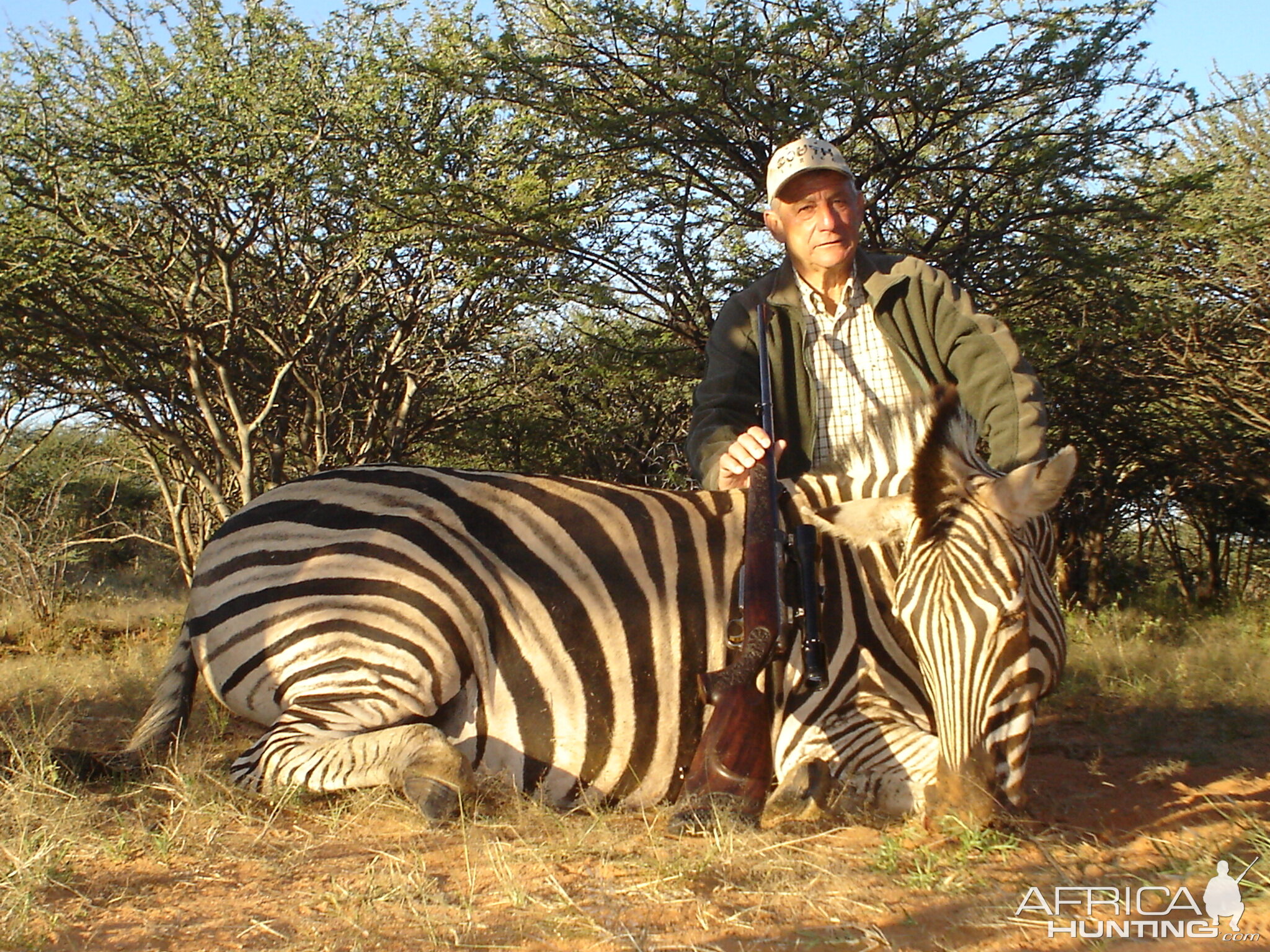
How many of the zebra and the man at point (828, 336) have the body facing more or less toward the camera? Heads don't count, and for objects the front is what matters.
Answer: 1

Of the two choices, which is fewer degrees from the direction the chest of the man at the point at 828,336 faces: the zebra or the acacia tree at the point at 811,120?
the zebra

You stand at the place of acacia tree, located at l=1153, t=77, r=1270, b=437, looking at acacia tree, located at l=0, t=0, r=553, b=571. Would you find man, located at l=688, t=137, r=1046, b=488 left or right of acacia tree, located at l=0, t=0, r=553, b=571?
left

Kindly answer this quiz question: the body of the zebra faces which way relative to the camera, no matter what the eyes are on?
to the viewer's right

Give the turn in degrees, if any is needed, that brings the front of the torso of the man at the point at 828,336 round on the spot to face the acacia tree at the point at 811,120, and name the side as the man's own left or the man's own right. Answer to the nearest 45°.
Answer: approximately 180°

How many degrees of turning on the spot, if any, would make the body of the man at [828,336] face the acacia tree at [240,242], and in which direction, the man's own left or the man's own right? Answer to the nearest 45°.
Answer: approximately 135° to the man's own right

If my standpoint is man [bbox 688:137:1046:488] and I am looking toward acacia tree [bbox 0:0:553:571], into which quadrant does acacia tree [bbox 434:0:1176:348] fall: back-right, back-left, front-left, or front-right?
front-right

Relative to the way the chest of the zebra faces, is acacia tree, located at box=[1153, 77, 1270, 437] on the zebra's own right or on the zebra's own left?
on the zebra's own left

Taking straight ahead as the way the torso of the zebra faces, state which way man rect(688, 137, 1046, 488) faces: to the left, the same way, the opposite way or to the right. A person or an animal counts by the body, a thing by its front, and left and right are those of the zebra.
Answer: to the right

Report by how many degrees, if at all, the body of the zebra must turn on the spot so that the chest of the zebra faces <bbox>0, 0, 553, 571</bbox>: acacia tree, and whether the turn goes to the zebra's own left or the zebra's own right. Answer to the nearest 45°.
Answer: approximately 135° to the zebra's own left

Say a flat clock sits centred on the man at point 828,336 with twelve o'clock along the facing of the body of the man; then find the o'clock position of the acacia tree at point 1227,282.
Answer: The acacia tree is roughly at 7 o'clock from the man.

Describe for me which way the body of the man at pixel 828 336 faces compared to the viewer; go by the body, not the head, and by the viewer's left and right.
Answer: facing the viewer
